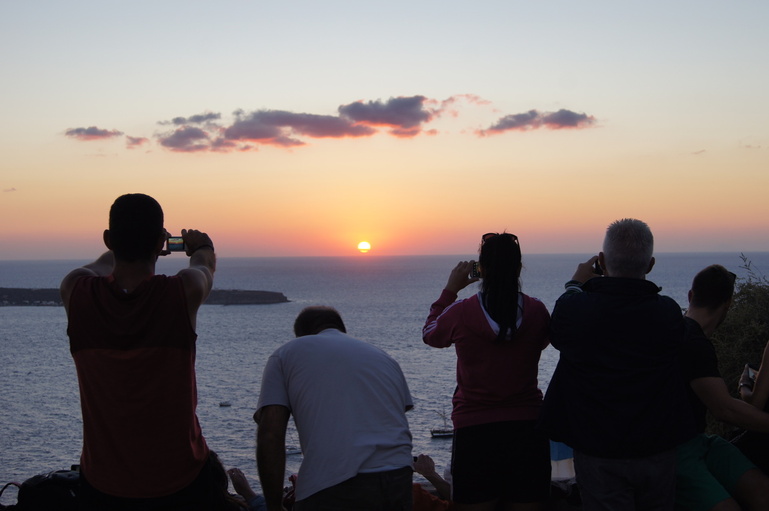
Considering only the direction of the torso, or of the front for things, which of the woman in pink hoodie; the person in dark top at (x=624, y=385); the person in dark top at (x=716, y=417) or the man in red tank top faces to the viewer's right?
the person in dark top at (x=716, y=417)

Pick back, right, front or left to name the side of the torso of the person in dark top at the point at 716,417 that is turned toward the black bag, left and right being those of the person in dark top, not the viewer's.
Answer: back

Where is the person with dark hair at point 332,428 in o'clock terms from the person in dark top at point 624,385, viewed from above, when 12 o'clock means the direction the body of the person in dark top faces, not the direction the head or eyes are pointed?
The person with dark hair is roughly at 8 o'clock from the person in dark top.

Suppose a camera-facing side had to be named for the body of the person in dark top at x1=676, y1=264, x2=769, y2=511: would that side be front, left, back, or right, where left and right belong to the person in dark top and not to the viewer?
right

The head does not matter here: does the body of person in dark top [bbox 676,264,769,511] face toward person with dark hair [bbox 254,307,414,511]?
no

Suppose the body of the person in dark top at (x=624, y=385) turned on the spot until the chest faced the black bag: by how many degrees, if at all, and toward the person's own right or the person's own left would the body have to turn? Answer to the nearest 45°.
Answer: approximately 90° to the person's own left

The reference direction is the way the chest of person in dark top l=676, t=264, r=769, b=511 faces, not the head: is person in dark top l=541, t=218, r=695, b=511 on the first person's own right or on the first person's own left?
on the first person's own right

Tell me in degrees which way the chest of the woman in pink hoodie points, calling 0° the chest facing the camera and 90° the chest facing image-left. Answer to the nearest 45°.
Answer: approximately 180°

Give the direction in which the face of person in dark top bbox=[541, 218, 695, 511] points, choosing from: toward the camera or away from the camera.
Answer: away from the camera

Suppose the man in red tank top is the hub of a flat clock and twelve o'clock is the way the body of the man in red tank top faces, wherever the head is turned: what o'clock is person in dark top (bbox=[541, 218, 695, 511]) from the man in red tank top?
The person in dark top is roughly at 3 o'clock from the man in red tank top.

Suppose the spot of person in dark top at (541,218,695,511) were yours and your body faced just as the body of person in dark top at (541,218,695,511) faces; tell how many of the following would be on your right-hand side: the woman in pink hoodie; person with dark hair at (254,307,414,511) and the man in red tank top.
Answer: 0

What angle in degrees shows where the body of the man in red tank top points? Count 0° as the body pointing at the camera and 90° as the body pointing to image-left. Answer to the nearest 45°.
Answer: approximately 180°

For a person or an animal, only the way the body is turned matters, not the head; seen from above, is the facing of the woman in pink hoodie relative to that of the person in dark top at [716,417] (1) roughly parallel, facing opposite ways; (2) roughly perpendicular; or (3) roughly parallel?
roughly perpendicular

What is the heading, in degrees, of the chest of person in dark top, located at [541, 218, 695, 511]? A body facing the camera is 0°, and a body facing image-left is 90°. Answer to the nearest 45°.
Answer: approximately 180°

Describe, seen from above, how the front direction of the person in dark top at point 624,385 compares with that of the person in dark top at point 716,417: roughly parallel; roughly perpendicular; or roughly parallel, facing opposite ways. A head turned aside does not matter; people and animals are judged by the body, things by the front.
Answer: roughly perpendicular

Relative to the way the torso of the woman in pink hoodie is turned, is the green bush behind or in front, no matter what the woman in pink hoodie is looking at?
in front
